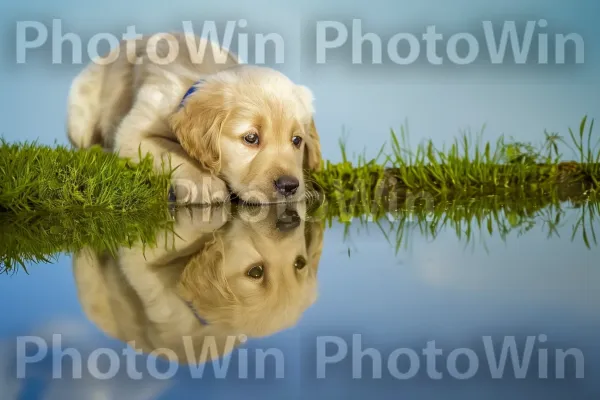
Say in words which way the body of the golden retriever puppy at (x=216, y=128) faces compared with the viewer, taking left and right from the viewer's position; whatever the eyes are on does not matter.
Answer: facing the viewer and to the right of the viewer
